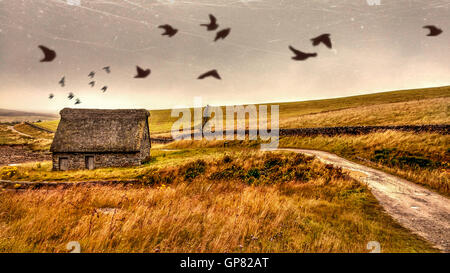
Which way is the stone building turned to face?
toward the camera
